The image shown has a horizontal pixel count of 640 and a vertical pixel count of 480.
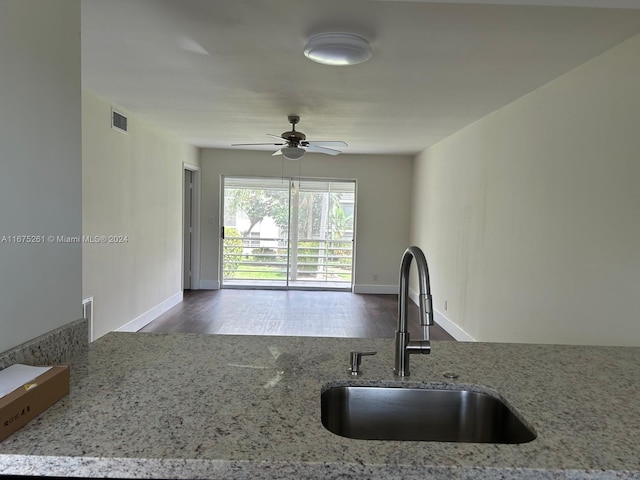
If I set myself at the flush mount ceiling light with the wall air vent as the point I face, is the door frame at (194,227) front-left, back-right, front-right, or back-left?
front-right

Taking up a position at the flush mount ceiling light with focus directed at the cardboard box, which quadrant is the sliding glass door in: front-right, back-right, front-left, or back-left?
back-right

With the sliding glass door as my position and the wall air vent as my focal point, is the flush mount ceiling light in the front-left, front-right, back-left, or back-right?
front-left

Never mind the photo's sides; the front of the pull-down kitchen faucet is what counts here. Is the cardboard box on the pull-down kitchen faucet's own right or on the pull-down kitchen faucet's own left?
on the pull-down kitchen faucet's own right

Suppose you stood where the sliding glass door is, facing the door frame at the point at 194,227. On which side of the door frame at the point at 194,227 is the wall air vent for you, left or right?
left

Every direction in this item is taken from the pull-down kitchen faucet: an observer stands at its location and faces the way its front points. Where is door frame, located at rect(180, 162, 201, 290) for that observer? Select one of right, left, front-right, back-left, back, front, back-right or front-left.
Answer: back

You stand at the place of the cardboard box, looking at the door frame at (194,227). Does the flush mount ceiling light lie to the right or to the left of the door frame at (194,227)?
right

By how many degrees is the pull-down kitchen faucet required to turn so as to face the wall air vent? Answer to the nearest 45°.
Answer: approximately 180°

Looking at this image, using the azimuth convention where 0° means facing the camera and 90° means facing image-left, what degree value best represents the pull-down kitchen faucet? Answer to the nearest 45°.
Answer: approximately 315°

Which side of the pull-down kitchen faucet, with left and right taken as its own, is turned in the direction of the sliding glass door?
back
